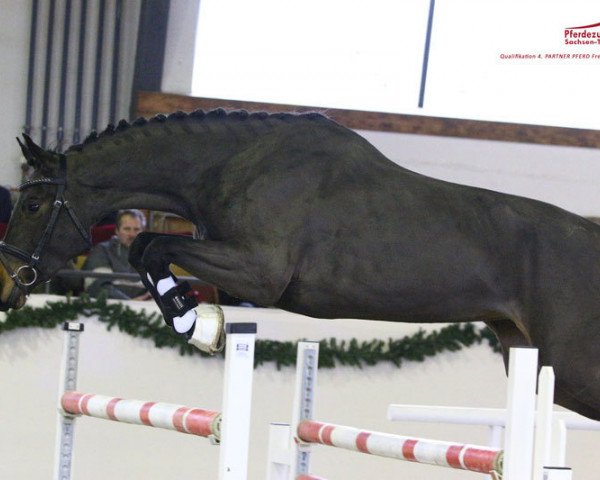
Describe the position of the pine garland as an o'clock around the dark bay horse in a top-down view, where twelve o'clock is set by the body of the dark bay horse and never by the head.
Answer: The pine garland is roughly at 3 o'clock from the dark bay horse.

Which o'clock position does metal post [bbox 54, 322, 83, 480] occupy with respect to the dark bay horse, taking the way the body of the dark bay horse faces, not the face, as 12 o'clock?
The metal post is roughly at 1 o'clock from the dark bay horse.

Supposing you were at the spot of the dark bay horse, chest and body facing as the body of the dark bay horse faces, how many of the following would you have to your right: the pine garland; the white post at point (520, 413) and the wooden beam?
2

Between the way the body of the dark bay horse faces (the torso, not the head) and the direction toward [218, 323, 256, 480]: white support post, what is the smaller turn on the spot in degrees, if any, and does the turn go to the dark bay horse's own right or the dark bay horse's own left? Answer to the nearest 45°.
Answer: approximately 90° to the dark bay horse's own left

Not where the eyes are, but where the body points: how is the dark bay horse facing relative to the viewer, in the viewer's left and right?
facing to the left of the viewer
